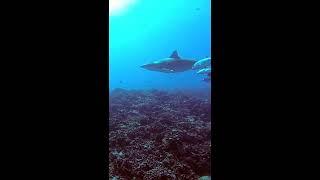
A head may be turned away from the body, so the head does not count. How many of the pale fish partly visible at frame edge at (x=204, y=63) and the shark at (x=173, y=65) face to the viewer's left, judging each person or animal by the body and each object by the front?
2

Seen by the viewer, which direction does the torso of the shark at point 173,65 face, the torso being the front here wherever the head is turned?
to the viewer's left

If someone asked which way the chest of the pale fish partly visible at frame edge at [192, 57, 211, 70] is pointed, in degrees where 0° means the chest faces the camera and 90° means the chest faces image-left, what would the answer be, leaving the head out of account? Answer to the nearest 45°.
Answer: approximately 90°
